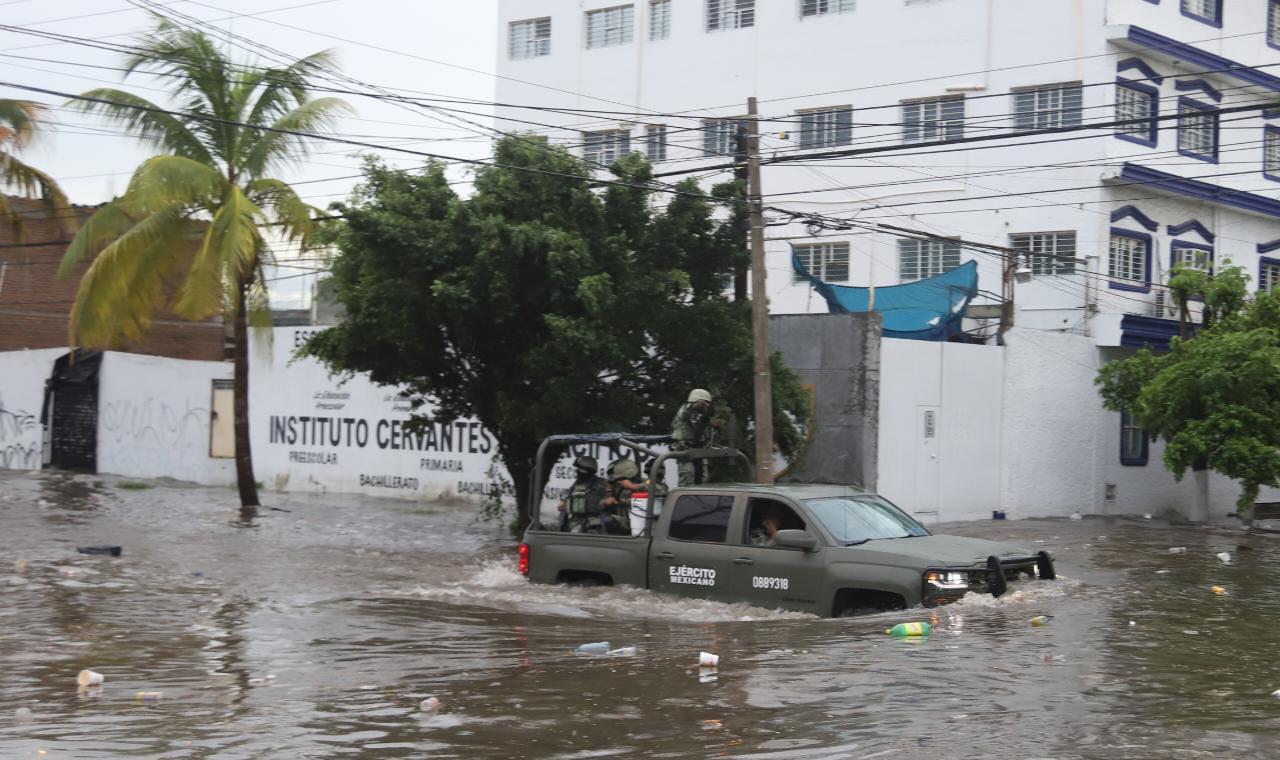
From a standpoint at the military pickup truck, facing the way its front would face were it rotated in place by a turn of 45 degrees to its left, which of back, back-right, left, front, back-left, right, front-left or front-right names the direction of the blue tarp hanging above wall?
left
